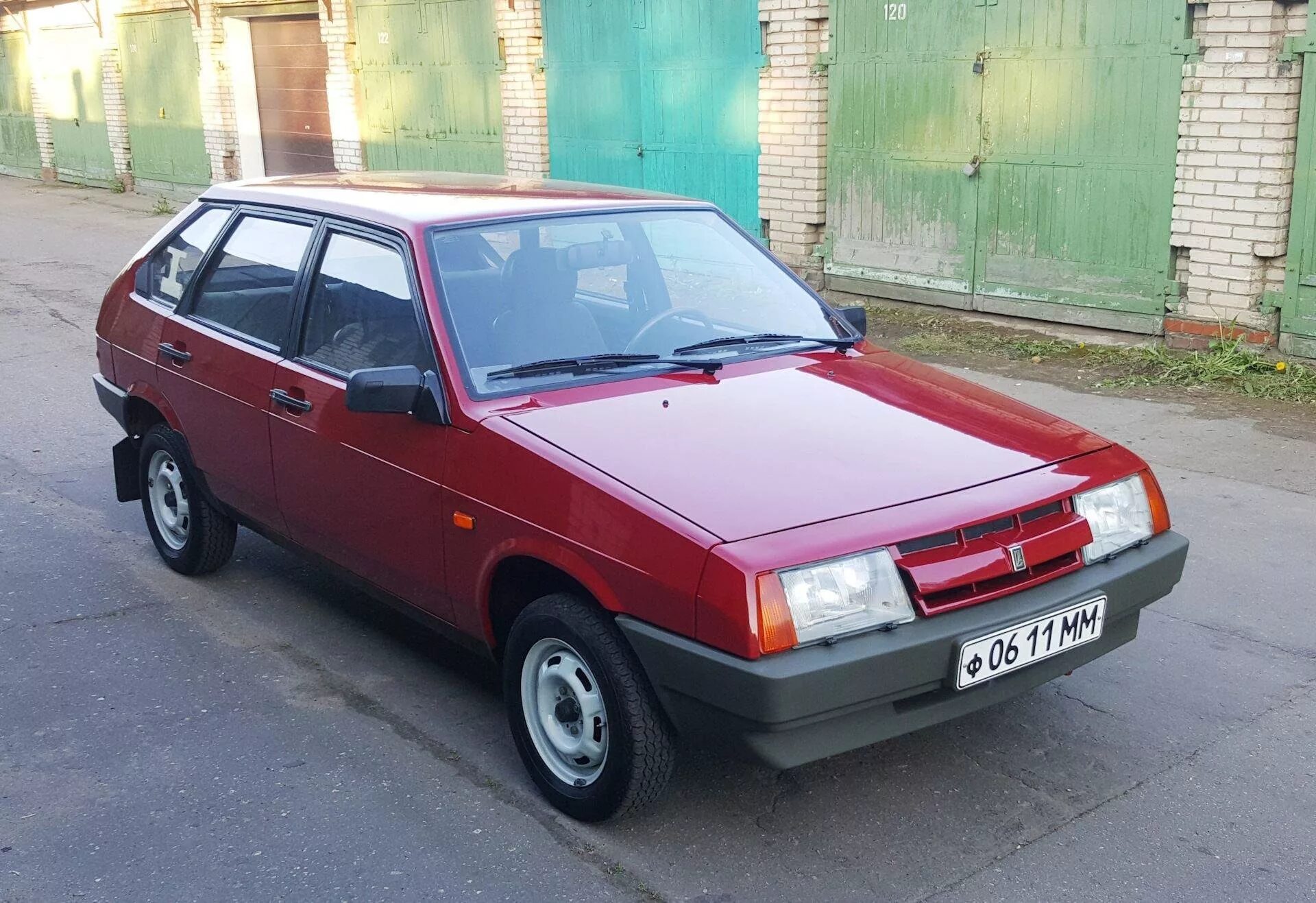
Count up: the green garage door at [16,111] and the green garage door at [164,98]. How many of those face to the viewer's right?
0

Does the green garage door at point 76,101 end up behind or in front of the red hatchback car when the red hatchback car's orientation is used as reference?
behind

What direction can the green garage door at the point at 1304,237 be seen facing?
toward the camera

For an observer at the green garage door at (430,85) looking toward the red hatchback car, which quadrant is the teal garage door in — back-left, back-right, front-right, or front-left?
front-left

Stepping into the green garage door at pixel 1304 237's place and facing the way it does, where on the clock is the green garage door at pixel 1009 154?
the green garage door at pixel 1009 154 is roughly at 4 o'clock from the green garage door at pixel 1304 237.

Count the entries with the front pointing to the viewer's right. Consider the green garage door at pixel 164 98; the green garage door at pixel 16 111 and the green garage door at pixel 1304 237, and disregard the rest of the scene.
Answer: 0

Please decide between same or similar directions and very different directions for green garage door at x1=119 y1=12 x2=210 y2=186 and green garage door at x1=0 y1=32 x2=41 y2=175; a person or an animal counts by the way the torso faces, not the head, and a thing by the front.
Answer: same or similar directions

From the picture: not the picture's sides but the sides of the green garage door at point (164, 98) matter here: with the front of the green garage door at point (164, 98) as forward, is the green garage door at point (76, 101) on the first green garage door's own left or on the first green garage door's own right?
on the first green garage door's own right

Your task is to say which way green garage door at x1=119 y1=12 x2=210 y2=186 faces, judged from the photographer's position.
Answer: facing the viewer and to the left of the viewer

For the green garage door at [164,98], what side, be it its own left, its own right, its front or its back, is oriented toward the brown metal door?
left

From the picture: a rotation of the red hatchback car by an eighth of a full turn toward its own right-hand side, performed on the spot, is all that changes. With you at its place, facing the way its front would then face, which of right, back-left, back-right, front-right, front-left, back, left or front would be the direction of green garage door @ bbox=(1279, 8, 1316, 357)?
back-left

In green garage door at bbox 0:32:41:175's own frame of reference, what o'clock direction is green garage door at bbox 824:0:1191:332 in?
green garage door at bbox 824:0:1191:332 is roughly at 10 o'clock from green garage door at bbox 0:32:41:175.

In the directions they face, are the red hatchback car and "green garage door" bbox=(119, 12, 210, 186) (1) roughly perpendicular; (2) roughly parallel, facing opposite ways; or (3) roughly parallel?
roughly perpendicular

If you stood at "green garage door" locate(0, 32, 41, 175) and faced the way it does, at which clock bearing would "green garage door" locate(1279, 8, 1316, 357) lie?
"green garage door" locate(1279, 8, 1316, 357) is roughly at 10 o'clock from "green garage door" locate(0, 32, 41, 175).

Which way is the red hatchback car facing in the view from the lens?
facing the viewer and to the right of the viewer

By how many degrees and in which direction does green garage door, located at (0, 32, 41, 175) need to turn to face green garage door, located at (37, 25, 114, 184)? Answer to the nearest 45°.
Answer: approximately 45° to its left
